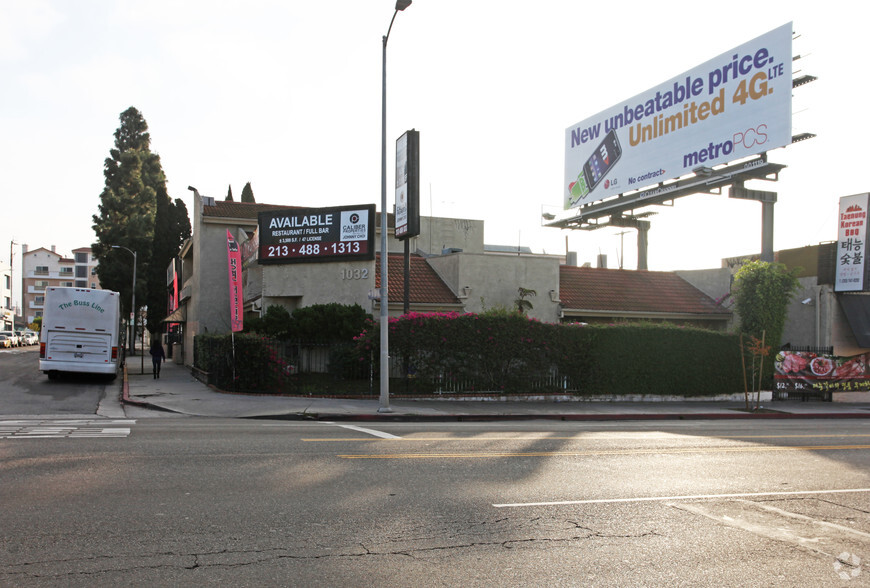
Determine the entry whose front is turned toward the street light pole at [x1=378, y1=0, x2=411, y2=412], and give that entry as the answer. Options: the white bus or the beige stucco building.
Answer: the beige stucco building

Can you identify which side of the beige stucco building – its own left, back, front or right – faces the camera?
front

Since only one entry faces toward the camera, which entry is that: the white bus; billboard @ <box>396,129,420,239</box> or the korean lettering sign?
the korean lettering sign

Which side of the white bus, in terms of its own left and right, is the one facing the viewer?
back

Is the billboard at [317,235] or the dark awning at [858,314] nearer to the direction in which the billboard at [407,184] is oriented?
the billboard

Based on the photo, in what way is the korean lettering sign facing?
toward the camera

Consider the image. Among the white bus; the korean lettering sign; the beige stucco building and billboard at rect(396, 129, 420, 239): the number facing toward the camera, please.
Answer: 2

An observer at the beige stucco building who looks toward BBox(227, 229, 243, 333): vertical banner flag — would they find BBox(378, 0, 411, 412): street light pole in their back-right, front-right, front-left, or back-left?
front-left

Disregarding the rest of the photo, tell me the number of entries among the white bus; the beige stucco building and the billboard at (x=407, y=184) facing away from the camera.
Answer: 1

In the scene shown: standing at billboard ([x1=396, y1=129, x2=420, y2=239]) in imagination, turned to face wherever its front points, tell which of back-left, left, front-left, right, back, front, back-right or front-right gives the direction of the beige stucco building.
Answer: right

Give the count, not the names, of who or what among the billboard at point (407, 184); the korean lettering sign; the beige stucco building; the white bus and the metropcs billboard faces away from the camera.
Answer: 1

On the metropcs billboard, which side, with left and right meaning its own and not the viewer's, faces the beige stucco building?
front

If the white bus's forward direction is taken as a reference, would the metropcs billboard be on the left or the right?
on its right

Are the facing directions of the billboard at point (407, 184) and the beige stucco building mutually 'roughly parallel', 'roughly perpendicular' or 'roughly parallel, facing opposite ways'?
roughly perpendicular
